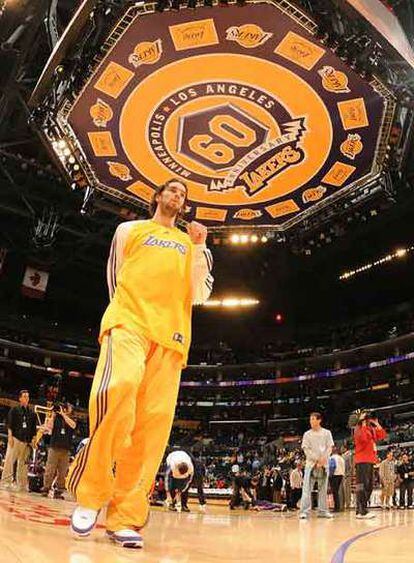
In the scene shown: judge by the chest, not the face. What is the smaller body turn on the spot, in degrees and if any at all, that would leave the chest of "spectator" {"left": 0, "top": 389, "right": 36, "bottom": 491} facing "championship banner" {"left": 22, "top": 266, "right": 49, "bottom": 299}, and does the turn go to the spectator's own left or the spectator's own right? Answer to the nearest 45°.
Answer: approximately 180°

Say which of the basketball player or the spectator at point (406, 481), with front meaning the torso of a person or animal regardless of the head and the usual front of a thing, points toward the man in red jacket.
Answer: the spectator

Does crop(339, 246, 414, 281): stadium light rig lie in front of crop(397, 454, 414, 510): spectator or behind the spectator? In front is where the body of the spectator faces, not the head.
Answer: behind

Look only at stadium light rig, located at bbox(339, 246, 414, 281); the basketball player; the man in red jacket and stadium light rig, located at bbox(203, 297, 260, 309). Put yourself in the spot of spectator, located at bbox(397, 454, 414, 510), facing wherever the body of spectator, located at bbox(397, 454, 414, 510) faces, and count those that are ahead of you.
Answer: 2

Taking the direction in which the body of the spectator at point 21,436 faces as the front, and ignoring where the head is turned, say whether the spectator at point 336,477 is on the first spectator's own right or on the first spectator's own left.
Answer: on the first spectator's own left

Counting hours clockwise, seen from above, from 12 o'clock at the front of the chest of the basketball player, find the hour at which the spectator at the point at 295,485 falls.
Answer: The spectator is roughly at 8 o'clock from the basketball player.

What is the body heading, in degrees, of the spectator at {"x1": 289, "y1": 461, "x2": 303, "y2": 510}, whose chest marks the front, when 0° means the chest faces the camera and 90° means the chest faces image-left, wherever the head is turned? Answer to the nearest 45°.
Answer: approximately 315°
